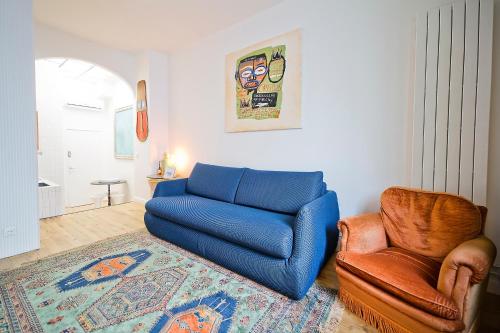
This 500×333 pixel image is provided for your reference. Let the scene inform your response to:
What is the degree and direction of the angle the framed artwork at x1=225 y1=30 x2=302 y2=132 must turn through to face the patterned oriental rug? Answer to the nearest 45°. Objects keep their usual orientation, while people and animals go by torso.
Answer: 0° — it already faces it

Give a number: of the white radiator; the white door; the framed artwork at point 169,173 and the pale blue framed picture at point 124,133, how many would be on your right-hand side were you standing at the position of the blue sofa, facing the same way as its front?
3

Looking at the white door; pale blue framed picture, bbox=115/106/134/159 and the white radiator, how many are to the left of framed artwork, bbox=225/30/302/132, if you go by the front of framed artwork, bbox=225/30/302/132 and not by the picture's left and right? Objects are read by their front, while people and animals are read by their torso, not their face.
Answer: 1

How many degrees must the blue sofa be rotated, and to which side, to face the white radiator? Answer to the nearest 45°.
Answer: approximately 135° to its left

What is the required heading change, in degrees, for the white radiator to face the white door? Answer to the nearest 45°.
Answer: approximately 45° to its right

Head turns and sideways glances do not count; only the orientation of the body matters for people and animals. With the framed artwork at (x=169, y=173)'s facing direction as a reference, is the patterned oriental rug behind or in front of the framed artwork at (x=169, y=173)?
in front

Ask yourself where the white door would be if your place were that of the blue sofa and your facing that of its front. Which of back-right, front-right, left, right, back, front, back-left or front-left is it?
right

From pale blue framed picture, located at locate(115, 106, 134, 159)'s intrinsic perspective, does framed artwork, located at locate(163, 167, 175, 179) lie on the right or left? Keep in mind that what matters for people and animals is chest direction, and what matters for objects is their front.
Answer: on its left

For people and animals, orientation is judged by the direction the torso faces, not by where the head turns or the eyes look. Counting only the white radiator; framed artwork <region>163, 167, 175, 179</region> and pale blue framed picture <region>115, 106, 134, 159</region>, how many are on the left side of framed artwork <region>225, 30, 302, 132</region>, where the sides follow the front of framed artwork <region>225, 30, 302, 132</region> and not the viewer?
1

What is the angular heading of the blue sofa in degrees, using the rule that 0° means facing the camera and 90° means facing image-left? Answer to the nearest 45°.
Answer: approximately 45°

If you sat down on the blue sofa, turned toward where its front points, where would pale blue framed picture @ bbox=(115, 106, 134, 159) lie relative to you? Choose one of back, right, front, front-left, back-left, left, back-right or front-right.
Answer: right
